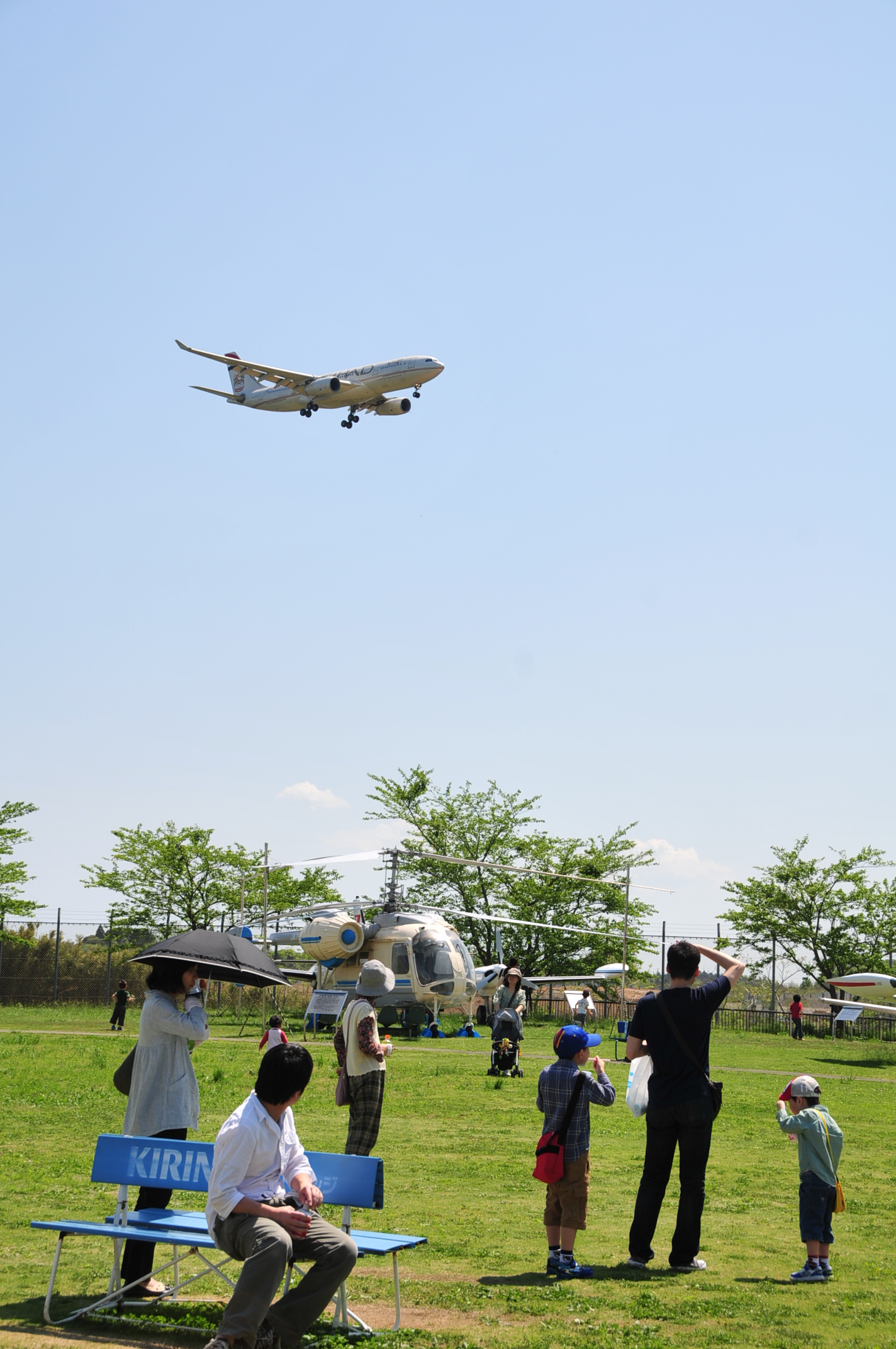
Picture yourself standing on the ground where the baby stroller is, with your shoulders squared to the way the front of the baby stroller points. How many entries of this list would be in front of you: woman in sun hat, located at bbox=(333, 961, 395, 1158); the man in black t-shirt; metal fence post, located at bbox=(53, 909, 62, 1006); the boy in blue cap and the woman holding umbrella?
4

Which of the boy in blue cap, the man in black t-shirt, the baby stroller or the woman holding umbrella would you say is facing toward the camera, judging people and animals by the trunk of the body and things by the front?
the baby stroller

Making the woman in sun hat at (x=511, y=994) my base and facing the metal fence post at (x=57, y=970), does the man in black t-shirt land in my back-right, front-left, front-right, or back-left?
back-left

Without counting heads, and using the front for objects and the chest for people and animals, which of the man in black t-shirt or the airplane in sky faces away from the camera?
the man in black t-shirt

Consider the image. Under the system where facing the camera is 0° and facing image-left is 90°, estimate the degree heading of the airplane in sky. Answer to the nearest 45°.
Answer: approximately 315°

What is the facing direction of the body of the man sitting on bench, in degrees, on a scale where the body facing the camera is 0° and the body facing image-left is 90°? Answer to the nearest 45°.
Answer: approximately 315°

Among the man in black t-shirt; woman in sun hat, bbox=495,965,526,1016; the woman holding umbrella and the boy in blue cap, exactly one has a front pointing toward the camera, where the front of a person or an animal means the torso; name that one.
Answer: the woman in sun hat

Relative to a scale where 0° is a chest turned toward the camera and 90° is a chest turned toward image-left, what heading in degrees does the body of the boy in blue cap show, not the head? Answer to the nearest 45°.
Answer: approximately 225°

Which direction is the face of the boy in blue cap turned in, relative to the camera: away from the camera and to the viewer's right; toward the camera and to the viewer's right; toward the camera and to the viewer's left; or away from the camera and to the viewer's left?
away from the camera and to the viewer's right

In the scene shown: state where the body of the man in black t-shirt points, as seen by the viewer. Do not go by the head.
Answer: away from the camera

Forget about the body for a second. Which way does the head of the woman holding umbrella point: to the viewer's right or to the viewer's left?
to the viewer's right

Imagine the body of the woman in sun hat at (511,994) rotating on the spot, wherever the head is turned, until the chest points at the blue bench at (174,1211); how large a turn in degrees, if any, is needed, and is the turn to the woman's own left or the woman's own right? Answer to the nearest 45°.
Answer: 0° — they already face it
